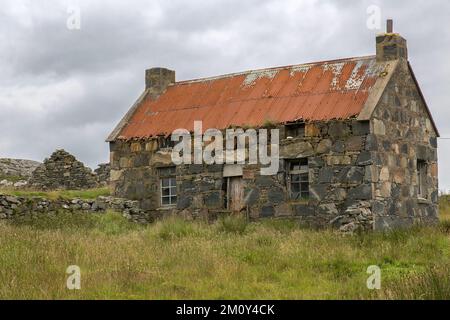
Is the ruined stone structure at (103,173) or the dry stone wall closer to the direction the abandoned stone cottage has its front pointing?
the dry stone wall

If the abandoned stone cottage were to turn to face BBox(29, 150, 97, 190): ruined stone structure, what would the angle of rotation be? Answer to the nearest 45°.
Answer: approximately 90° to its right

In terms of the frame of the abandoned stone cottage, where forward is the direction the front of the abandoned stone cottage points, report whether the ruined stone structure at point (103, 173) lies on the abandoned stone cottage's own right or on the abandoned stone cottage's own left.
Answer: on the abandoned stone cottage's own right

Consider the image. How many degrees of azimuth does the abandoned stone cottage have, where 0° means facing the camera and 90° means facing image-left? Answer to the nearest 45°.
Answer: approximately 45°

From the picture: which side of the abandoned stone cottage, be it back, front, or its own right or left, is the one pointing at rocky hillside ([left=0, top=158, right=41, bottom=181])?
right

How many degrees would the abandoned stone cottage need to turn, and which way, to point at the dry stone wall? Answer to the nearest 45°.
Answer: approximately 45° to its right

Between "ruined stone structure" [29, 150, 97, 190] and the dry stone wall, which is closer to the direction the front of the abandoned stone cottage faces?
the dry stone wall
